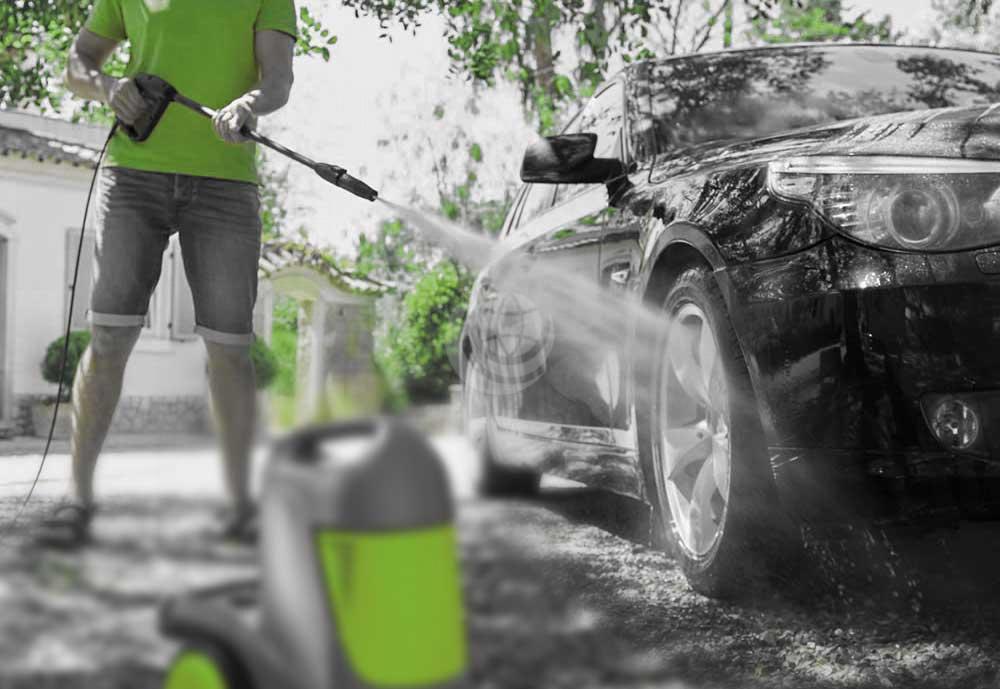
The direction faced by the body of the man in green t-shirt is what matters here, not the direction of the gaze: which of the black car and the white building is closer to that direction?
the black car

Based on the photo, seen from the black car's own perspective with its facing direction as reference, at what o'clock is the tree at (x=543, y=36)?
The tree is roughly at 7 o'clock from the black car.

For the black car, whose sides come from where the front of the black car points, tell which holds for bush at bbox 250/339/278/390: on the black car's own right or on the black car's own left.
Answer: on the black car's own right

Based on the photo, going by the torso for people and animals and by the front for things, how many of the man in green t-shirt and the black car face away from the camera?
0

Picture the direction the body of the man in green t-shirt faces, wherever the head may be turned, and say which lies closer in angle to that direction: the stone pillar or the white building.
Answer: the stone pillar

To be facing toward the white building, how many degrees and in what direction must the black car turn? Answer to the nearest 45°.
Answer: approximately 180°

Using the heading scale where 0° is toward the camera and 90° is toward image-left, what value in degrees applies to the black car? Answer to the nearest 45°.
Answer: approximately 315°

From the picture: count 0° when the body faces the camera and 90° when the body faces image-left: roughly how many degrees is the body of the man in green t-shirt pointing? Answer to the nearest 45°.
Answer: approximately 0°
